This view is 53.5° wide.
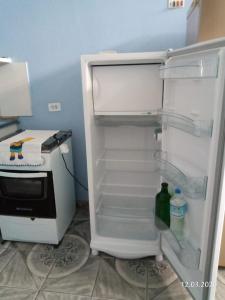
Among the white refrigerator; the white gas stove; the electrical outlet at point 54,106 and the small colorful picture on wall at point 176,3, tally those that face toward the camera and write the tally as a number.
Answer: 4

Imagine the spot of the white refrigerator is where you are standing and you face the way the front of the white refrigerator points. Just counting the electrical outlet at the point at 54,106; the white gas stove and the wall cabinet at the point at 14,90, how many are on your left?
0

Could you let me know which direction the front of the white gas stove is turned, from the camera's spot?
facing the viewer

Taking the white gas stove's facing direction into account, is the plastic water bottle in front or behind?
in front

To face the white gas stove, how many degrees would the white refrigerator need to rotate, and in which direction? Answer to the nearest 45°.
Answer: approximately 90° to its right

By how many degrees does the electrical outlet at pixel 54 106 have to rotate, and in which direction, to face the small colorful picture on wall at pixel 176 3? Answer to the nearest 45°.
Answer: approximately 45° to its left

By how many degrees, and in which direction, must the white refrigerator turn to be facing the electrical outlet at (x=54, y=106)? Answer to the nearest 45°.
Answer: approximately 135° to its right

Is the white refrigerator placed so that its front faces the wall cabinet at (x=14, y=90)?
no

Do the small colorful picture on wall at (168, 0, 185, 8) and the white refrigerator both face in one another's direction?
no

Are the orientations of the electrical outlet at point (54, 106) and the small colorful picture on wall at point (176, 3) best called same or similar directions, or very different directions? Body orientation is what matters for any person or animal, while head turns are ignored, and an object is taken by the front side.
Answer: same or similar directions

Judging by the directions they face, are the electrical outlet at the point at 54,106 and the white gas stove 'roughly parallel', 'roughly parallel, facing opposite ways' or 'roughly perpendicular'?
roughly parallel

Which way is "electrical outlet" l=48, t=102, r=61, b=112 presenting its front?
toward the camera

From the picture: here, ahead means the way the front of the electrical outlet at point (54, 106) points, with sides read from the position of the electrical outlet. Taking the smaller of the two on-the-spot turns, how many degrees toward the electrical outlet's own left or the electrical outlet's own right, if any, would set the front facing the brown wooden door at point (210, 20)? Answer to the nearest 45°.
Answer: approximately 45° to the electrical outlet's own left
